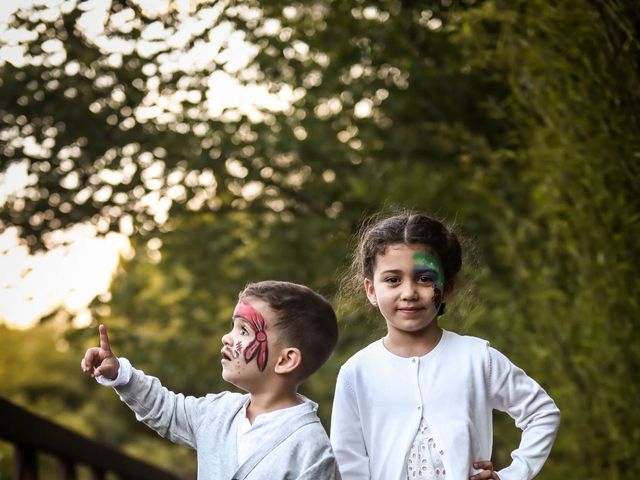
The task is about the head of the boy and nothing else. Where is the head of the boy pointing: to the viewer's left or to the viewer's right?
to the viewer's left

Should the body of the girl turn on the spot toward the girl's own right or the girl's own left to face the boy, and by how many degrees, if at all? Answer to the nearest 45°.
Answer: approximately 90° to the girl's own right

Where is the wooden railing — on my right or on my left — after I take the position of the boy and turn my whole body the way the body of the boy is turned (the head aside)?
on my right

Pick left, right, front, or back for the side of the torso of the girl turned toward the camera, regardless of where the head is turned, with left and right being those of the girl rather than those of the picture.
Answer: front

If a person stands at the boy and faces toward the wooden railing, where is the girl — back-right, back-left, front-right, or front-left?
back-right

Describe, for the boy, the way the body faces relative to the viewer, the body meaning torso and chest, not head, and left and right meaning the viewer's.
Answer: facing the viewer and to the left of the viewer

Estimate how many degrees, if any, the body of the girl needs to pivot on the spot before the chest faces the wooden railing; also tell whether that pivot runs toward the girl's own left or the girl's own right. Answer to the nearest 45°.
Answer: approximately 135° to the girl's own right

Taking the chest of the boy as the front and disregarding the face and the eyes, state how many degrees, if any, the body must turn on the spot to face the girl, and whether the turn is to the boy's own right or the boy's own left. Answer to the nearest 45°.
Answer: approximately 135° to the boy's own left

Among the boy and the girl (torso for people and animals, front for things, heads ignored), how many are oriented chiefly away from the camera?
0
